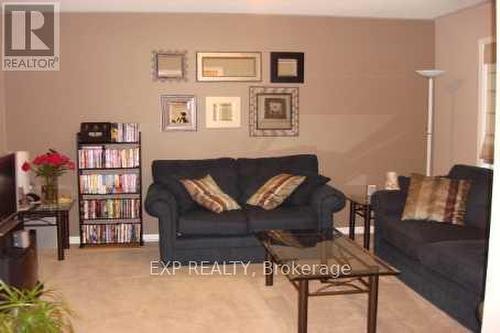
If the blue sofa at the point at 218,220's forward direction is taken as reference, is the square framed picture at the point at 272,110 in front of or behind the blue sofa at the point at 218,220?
behind

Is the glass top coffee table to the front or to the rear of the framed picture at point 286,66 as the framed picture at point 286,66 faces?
to the front

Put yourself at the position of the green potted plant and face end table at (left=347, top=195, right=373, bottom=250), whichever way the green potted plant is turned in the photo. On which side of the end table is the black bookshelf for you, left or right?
left

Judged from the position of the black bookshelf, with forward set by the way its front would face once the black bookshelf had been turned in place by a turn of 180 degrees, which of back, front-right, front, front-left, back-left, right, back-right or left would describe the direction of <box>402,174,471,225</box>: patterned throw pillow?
back-right

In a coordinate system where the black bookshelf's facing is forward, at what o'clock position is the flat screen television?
The flat screen television is roughly at 1 o'clock from the black bookshelf.

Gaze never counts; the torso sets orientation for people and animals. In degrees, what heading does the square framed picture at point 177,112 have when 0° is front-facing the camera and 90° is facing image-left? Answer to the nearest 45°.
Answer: approximately 0°

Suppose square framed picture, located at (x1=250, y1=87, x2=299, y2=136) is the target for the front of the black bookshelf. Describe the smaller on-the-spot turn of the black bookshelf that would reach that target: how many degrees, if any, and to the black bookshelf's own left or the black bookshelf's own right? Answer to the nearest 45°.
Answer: approximately 90° to the black bookshelf's own left

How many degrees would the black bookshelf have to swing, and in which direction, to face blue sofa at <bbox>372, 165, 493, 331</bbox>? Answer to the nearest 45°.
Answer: approximately 45° to its left
